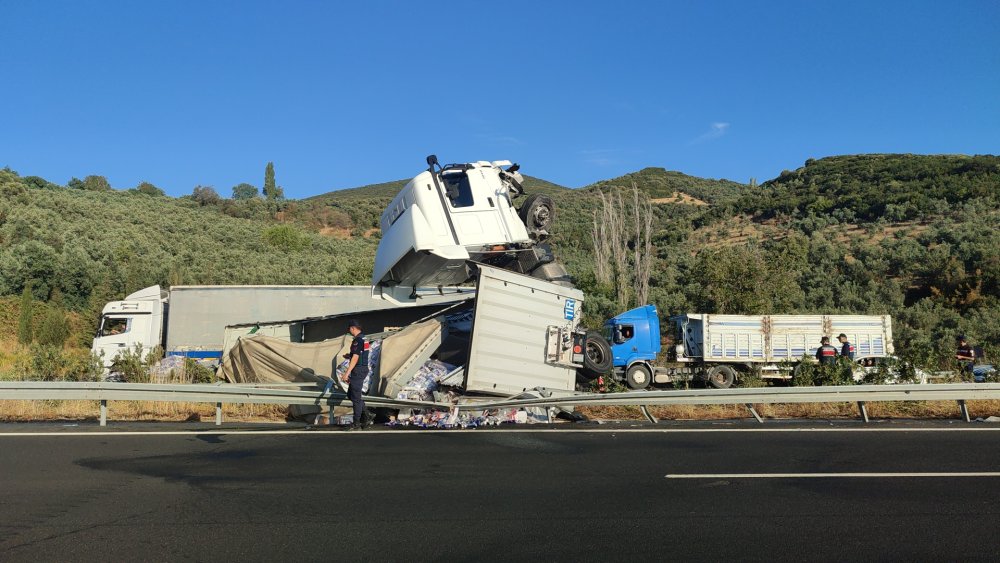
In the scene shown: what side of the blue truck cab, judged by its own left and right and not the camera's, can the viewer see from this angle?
left

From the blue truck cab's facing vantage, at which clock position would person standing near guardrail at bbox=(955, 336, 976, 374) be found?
The person standing near guardrail is roughly at 7 o'clock from the blue truck cab.

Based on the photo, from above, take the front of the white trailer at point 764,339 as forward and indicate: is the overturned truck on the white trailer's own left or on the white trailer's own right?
on the white trailer's own left

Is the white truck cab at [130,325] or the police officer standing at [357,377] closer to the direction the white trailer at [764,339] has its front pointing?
the white truck cab

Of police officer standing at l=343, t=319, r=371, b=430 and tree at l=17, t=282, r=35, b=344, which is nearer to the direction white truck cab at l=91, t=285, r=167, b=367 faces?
the tree

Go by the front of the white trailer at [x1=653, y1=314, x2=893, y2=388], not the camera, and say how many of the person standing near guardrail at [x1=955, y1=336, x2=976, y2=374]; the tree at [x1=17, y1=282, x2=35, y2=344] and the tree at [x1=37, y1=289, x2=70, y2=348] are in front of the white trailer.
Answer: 2

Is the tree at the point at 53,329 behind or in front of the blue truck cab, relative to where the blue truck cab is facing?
in front

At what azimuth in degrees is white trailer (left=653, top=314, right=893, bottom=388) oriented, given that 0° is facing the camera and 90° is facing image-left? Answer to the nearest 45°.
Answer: approximately 90°

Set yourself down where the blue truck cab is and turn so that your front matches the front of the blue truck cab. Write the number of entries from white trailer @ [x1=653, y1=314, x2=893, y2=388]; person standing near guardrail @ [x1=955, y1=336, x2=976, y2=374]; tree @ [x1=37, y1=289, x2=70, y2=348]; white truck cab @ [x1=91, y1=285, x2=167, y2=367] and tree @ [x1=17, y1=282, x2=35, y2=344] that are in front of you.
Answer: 3

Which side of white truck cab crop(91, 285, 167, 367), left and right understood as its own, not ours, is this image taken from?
left

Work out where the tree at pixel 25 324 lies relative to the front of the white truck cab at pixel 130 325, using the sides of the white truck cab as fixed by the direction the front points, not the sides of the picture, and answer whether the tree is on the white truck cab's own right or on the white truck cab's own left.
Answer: on the white truck cab's own right
